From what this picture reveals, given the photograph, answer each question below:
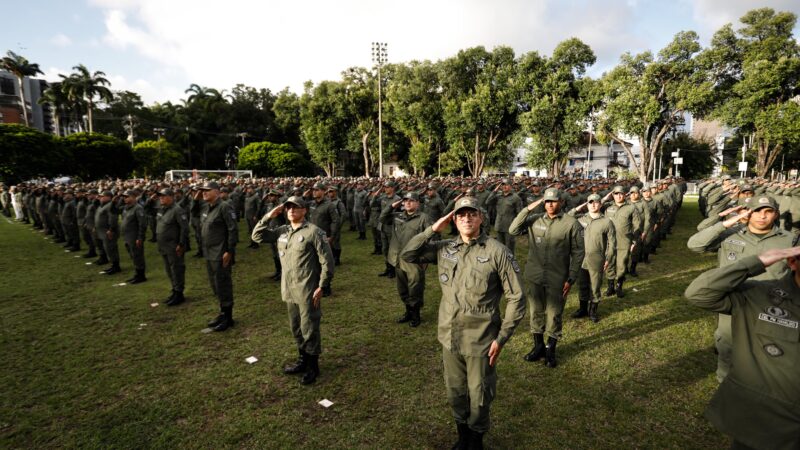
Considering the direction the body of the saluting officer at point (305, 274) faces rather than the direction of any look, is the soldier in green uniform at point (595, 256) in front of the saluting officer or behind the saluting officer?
behind

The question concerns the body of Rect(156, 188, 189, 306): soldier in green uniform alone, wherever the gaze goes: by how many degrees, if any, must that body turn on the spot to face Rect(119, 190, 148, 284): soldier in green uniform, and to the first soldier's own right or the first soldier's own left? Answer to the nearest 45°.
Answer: approximately 135° to the first soldier's own right

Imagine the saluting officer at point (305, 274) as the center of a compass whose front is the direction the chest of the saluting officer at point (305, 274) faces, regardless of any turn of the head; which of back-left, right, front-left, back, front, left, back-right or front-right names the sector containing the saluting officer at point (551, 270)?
back-left

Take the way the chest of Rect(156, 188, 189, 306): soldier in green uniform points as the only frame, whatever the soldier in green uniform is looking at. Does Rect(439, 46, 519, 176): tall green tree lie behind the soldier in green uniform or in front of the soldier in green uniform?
behind

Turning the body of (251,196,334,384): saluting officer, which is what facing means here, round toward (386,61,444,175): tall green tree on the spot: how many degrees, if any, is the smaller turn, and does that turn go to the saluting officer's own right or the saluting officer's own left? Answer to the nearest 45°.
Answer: approximately 135° to the saluting officer's own right

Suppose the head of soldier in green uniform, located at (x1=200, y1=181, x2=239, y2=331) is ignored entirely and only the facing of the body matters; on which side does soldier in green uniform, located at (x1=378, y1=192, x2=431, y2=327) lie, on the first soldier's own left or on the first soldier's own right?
on the first soldier's own left

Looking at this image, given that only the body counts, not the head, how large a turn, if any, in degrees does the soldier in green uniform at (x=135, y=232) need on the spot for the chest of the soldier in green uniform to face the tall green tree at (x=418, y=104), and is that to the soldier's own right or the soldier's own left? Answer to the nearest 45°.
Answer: approximately 135° to the soldier's own right
